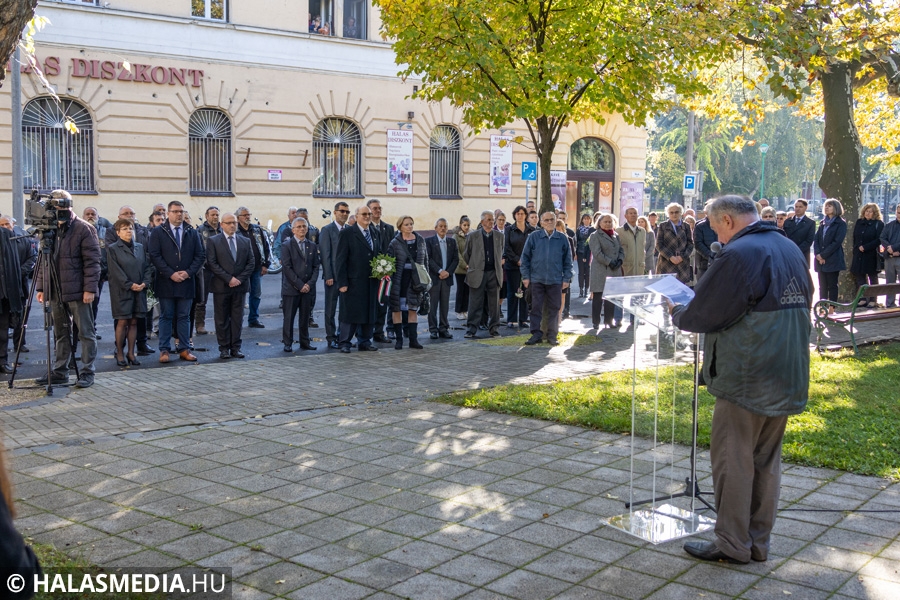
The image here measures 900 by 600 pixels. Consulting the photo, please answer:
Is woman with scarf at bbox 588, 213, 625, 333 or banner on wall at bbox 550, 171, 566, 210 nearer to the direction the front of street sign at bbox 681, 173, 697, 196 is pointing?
the woman with scarf

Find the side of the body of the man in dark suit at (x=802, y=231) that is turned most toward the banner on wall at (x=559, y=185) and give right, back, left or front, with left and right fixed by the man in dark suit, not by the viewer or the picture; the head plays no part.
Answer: right

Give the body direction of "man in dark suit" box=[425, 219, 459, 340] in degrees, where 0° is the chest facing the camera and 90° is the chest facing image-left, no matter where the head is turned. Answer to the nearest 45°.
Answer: approximately 0°

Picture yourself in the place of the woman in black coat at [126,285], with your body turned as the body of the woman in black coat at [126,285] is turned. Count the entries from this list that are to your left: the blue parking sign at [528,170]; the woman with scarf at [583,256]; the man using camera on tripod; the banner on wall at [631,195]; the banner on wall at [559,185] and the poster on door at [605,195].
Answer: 5

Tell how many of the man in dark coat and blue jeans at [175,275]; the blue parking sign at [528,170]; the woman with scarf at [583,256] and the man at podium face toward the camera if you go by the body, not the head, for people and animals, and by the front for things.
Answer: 3

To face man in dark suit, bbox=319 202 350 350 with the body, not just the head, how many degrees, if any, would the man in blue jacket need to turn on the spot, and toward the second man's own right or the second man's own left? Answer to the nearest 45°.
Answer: approximately 90° to the second man's own right

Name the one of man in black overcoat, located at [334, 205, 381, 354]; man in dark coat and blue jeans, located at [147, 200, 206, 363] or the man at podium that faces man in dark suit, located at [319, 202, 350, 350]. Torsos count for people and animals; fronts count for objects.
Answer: the man at podium

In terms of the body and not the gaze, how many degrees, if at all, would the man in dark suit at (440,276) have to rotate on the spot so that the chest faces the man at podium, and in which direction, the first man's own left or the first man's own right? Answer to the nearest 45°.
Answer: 0° — they already face them

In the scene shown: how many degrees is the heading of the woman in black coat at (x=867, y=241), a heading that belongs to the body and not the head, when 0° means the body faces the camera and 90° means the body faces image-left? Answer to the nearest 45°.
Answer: approximately 45°

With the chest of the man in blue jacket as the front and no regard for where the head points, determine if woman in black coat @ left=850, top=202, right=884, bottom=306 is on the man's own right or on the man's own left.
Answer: on the man's own left
